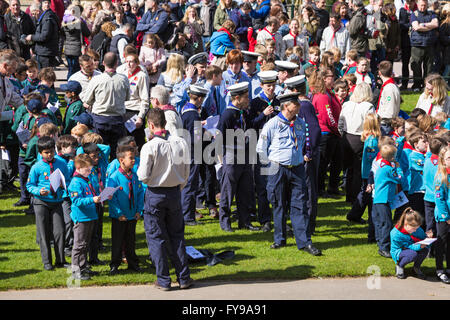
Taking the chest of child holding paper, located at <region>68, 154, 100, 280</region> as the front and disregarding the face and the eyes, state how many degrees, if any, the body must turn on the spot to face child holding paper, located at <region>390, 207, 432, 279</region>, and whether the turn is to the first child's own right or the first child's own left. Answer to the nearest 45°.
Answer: approximately 45° to the first child's own left

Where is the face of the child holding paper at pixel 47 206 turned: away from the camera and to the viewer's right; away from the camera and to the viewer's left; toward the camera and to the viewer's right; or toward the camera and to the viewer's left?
toward the camera and to the viewer's right

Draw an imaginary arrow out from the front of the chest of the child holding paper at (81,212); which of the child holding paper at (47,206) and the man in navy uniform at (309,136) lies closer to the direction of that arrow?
the man in navy uniform

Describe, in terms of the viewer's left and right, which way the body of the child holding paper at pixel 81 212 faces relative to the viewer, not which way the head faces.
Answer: facing the viewer and to the right of the viewer

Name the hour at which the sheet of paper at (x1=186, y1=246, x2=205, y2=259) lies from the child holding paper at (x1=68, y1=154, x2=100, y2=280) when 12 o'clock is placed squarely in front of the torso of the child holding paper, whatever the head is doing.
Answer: The sheet of paper is roughly at 10 o'clock from the child holding paper.

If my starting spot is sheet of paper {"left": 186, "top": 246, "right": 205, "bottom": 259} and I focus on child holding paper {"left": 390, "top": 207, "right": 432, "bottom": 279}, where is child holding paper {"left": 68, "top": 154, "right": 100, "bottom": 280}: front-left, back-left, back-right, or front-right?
back-right

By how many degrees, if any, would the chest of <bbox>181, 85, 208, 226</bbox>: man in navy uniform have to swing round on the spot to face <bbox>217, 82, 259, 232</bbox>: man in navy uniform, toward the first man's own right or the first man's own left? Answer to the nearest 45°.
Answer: approximately 45° to the first man's own right

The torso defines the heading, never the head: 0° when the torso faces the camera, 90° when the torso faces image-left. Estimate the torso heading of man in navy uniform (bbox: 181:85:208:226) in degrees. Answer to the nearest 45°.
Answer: approximately 270°

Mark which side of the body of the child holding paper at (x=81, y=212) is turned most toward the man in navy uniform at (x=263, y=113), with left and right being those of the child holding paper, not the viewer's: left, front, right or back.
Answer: left
